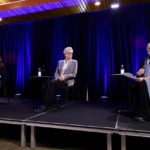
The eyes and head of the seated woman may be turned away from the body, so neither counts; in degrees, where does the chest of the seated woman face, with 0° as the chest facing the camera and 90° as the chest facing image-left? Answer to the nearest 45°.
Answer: approximately 45°

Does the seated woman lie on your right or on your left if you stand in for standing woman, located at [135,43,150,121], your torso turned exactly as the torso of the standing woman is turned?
on your right

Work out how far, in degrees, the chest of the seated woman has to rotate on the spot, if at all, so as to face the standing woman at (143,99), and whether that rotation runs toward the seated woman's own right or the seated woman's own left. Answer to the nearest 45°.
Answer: approximately 90° to the seated woman's own left

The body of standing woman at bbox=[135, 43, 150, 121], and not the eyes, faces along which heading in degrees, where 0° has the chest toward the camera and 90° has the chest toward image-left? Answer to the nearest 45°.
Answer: approximately 45°
